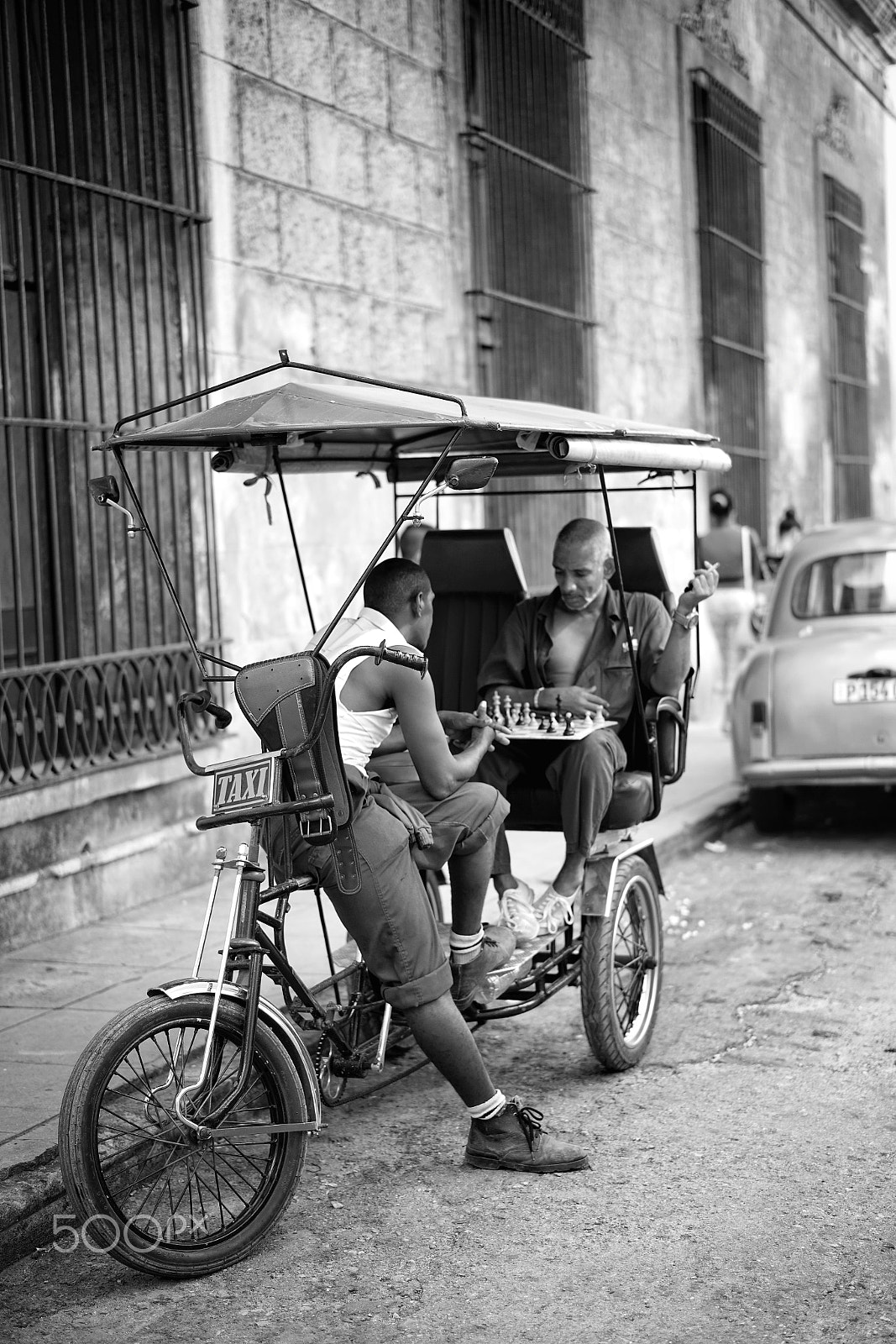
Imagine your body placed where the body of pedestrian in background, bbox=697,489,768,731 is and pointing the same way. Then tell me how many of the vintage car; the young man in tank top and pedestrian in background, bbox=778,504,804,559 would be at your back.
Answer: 2

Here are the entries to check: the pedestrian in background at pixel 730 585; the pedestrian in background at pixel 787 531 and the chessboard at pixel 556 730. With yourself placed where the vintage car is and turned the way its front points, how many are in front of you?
2

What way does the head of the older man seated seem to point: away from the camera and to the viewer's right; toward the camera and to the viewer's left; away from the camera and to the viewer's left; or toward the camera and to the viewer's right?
toward the camera and to the viewer's left

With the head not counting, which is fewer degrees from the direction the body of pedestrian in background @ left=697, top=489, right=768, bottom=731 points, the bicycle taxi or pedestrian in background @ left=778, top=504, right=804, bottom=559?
the pedestrian in background

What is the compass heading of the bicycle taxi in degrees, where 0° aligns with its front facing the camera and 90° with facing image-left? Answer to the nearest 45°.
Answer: approximately 45°

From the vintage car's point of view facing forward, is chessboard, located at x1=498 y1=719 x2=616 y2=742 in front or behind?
behind

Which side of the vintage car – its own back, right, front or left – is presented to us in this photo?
back

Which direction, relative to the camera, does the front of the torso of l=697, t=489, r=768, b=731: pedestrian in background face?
away from the camera

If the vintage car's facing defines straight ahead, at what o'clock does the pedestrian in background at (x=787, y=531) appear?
The pedestrian in background is roughly at 12 o'clock from the vintage car.

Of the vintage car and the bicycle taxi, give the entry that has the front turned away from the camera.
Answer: the vintage car

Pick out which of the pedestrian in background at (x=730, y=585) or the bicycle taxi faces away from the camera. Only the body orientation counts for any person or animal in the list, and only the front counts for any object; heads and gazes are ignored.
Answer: the pedestrian in background

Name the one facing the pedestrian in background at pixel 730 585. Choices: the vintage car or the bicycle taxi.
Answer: the vintage car

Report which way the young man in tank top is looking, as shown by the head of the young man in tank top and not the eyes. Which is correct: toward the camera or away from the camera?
away from the camera

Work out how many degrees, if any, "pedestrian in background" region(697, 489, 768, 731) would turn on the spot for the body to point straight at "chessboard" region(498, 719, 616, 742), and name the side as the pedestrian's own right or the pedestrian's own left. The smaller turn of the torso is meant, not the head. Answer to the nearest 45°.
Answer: approximately 180°

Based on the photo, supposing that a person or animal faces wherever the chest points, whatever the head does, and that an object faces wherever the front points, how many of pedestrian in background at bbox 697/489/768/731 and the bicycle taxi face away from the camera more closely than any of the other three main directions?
1

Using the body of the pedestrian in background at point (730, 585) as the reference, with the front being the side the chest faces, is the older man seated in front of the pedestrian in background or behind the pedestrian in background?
behind

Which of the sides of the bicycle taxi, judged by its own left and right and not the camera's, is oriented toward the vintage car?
back

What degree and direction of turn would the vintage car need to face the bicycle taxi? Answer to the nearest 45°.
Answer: approximately 180°
